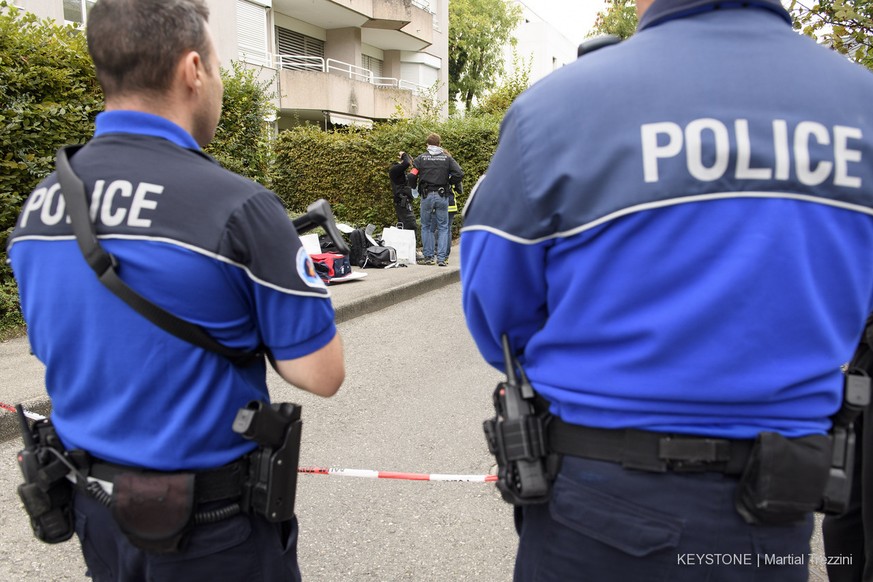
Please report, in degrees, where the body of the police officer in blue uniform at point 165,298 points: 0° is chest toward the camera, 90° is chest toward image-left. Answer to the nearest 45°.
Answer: approximately 225°

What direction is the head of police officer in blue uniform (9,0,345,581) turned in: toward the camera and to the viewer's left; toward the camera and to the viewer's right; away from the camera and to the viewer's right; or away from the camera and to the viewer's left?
away from the camera and to the viewer's right

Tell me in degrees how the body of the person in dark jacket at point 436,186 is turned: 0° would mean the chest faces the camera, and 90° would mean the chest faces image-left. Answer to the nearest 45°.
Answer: approximately 180°

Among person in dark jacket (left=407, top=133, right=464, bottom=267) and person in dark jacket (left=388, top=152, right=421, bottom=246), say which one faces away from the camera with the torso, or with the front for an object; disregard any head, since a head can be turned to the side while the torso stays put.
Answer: person in dark jacket (left=407, top=133, right=464, bottom=267)

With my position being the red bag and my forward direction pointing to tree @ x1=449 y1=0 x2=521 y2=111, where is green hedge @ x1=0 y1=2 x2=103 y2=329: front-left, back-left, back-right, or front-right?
back-left

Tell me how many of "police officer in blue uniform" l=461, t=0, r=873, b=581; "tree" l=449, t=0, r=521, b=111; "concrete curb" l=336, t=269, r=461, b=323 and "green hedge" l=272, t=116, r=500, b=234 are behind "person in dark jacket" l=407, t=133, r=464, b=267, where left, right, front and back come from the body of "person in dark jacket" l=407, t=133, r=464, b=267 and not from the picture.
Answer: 2

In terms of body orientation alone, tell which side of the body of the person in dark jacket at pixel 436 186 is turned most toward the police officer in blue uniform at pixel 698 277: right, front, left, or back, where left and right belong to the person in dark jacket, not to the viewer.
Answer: back

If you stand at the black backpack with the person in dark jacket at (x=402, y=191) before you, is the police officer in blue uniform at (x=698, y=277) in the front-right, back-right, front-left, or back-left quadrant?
back-right
